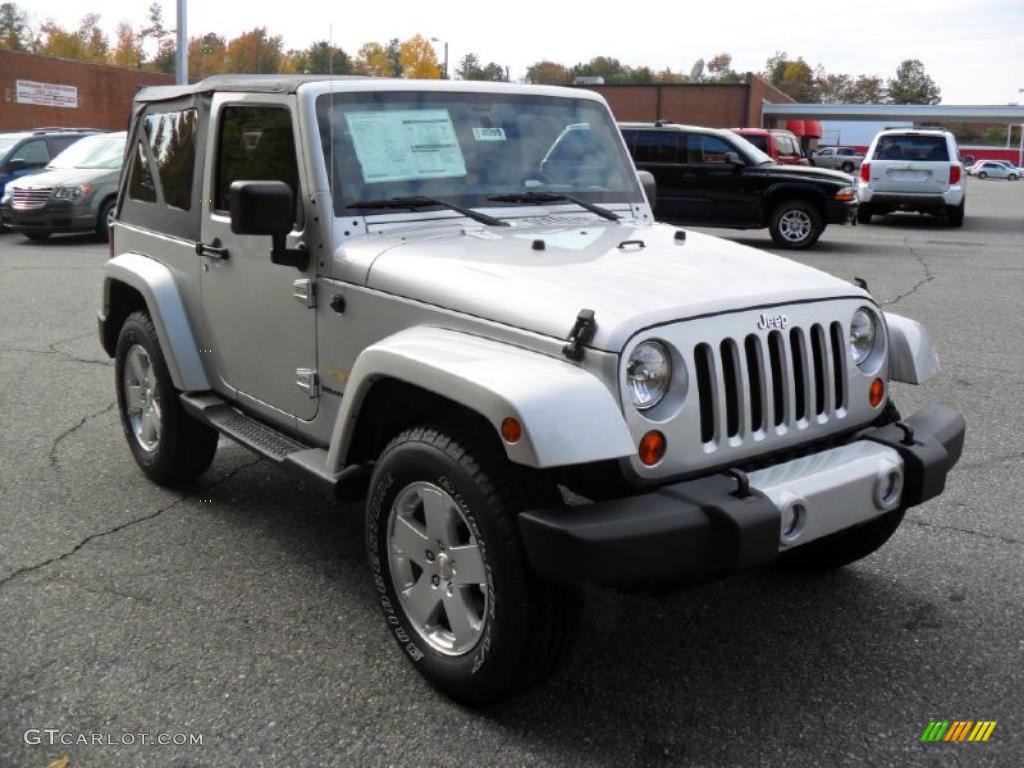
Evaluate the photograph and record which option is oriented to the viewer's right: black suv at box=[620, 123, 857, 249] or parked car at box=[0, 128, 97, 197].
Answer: the black suv

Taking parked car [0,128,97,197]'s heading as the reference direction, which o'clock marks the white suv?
The white suv is roughly at 8 o'clock from the parked car.

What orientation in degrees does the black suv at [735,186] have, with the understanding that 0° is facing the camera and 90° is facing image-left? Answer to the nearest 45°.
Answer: approximately 270°

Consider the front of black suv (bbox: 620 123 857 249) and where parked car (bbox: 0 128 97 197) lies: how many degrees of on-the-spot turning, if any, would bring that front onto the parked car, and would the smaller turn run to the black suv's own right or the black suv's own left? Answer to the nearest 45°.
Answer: approximately 180°

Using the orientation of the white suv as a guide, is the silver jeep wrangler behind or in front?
behind

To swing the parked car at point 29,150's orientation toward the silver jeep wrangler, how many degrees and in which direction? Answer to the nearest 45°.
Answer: approximately 45° to its left

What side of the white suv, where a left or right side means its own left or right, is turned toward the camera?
back

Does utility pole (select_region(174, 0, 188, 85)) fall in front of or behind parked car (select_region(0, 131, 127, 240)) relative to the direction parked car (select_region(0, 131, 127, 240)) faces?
behind

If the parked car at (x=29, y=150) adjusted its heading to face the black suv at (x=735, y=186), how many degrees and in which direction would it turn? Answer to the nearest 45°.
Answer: approximately 90° to its left
